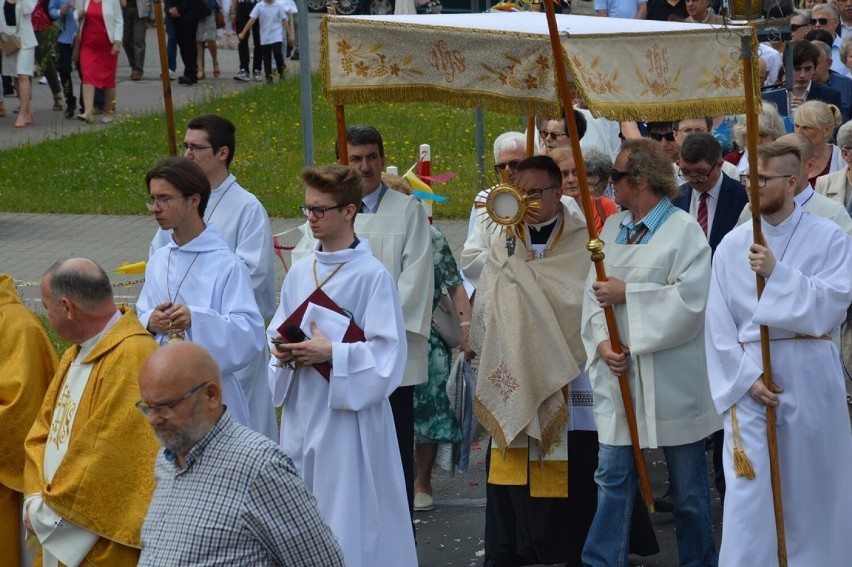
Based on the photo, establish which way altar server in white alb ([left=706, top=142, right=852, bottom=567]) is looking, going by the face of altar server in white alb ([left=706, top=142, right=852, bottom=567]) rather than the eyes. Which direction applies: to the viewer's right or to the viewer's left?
to the viewer's left

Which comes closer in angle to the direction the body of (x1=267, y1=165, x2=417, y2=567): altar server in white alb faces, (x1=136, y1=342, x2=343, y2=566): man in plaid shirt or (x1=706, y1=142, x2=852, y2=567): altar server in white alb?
the man in plaid shirt

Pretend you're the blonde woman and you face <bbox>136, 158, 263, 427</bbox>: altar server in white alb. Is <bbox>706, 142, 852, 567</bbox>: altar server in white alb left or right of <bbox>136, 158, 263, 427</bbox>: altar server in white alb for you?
left

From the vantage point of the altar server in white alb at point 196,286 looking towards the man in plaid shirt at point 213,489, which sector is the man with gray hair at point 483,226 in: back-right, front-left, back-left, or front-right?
back-left

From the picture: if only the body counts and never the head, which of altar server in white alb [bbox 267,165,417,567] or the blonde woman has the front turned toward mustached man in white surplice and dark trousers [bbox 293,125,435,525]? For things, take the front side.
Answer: the blonde woman

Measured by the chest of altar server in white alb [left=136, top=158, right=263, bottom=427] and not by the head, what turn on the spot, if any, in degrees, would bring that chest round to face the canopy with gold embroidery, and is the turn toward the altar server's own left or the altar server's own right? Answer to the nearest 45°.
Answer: approximately 135° to the altar server's own left

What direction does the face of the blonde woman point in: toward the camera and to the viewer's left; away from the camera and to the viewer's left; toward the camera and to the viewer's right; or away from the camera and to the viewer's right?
toward the camera and to the viewer's left

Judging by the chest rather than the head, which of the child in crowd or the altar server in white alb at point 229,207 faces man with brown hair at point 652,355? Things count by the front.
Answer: the child in crowd

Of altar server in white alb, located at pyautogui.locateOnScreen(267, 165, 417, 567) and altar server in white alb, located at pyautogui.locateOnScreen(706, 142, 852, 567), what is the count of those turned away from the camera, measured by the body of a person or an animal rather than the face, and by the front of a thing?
0

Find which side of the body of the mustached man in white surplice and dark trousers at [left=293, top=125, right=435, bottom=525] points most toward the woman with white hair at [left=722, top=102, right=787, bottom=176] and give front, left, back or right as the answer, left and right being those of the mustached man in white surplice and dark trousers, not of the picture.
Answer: back
